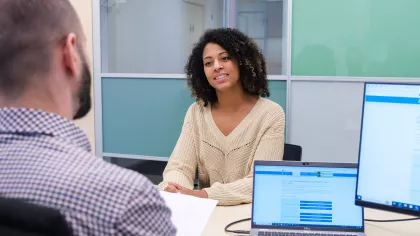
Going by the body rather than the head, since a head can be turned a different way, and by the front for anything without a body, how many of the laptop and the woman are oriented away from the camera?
0

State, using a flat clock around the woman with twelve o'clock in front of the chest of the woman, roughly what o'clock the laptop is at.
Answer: The laptop is roughly at 10 o'clock from the woman.

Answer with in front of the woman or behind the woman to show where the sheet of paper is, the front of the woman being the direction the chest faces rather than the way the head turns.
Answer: in front

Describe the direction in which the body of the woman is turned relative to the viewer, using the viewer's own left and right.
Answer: facing the viewer and to the left of the viewer

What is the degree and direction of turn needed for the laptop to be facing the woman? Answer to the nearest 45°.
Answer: approximately 135° to its right

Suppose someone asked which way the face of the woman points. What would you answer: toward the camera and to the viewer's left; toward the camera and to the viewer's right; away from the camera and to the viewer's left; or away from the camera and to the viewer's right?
toward the camera and to the viewer's left

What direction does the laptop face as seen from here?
toward the camera
